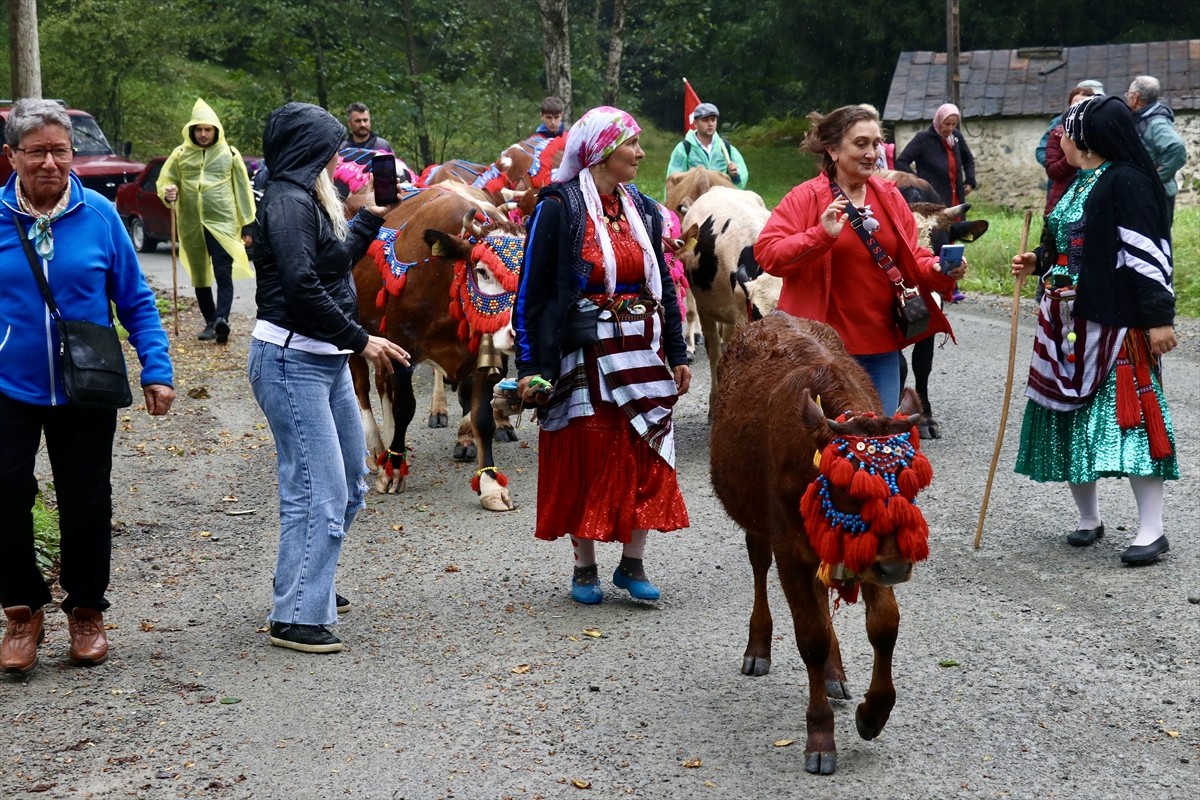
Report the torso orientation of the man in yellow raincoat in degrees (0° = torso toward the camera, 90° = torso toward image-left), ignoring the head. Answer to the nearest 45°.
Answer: approximately 0°

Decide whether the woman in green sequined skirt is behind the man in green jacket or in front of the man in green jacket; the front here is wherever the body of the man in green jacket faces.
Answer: in front

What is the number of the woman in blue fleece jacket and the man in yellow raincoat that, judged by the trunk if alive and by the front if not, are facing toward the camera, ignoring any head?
2

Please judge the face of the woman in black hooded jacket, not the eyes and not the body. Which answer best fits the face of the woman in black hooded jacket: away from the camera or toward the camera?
away from the camera

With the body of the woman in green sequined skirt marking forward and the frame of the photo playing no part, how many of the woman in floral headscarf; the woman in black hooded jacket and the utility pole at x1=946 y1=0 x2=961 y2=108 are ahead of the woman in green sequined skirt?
2

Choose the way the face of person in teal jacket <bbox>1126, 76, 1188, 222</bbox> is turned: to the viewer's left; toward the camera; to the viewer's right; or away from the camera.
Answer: to the viewer's left

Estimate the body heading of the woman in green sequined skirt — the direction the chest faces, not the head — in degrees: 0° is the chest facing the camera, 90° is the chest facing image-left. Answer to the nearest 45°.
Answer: approximately 45°

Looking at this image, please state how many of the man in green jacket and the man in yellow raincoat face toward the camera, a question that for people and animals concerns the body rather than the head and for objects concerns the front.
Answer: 2

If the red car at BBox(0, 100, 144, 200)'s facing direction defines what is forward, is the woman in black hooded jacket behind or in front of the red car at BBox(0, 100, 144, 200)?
in front

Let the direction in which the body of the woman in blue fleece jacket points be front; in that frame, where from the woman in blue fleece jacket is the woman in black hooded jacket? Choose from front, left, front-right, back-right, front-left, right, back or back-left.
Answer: left

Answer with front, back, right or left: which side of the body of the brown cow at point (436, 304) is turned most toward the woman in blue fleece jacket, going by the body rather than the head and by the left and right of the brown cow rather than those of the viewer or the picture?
right

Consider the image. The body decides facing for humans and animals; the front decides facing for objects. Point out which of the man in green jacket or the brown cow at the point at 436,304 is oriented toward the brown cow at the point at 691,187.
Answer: the man in green jacket

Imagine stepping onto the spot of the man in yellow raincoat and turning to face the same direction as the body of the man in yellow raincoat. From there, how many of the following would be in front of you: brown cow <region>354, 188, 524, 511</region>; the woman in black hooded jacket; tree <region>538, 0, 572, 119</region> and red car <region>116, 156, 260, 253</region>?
2
